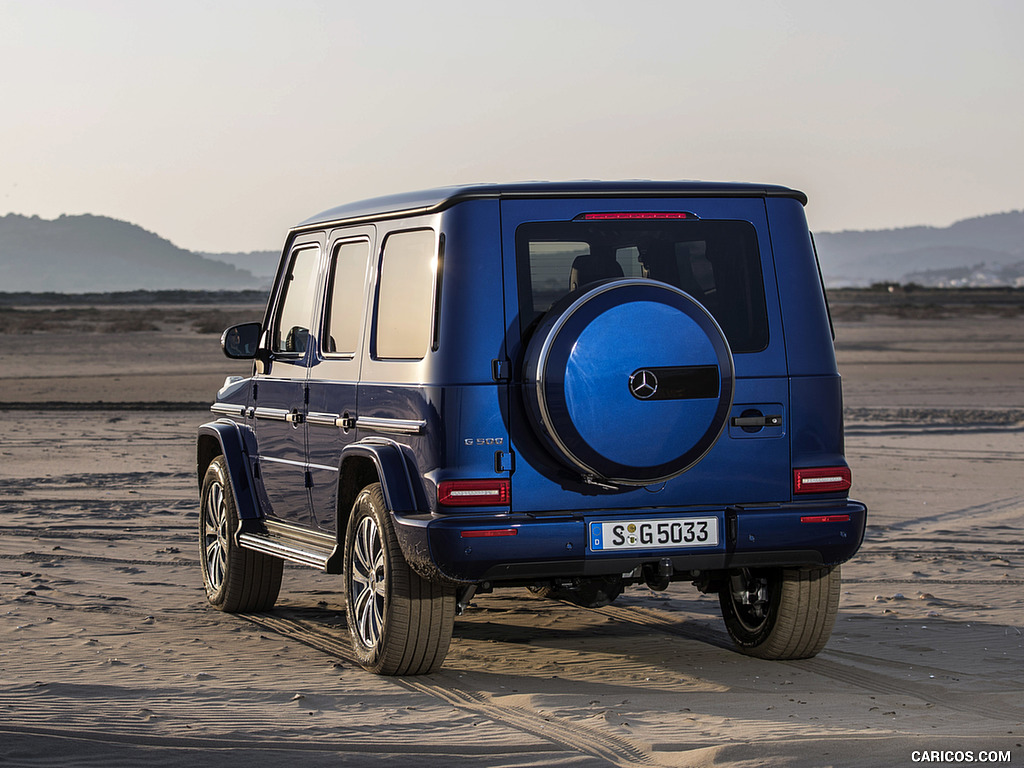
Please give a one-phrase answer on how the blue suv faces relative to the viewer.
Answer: facing away from the viewer and to the left of the viewer
